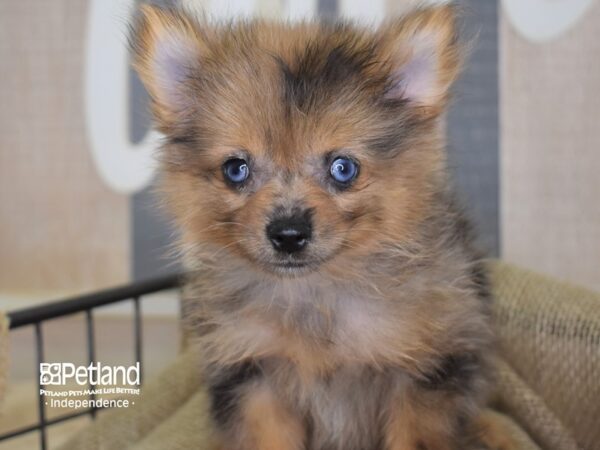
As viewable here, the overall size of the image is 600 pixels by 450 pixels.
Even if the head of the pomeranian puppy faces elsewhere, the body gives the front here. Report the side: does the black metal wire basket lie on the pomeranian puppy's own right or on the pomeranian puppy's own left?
on the pomeranian puppy's own right

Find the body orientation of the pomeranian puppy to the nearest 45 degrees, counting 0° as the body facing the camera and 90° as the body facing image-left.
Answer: approximately 0°
